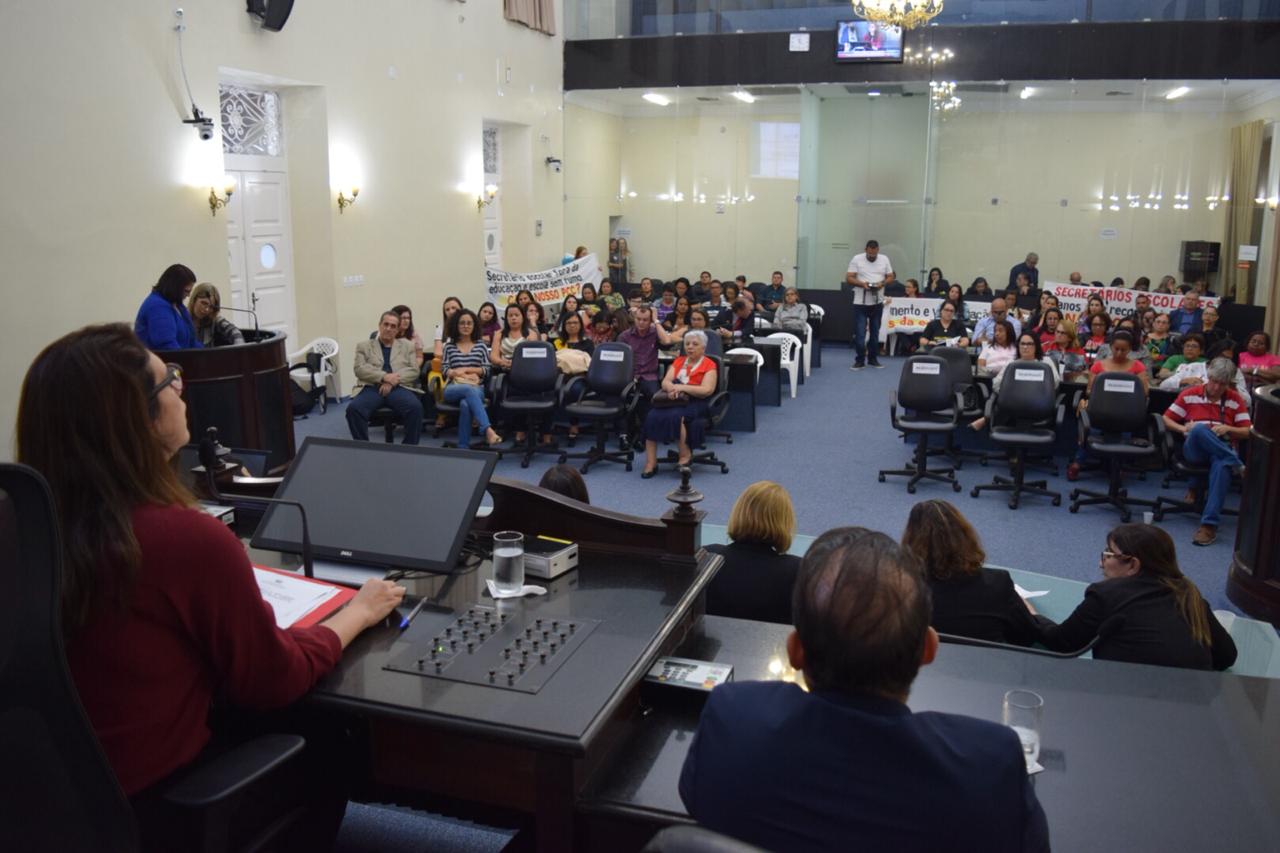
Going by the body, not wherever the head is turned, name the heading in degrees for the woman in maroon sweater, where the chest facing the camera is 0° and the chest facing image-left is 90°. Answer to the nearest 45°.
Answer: approximately 225°

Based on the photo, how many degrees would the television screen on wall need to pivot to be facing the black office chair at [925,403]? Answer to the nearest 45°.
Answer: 0° — it already faces it

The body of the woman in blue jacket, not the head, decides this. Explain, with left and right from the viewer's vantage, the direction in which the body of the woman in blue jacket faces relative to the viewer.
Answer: facing to the right of the viewer

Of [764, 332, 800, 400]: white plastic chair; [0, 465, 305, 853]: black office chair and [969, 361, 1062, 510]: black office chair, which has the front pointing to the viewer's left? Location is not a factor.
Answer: the white plastic chair

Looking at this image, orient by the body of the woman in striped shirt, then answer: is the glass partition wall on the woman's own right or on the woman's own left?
on the woman's own left

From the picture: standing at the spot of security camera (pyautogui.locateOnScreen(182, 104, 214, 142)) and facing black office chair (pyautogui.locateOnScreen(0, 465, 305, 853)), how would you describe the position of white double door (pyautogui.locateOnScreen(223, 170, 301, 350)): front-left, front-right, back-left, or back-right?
back-left

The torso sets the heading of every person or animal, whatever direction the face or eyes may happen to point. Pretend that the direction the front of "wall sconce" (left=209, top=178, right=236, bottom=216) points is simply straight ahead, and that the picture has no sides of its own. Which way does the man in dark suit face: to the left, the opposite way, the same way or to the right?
to the left

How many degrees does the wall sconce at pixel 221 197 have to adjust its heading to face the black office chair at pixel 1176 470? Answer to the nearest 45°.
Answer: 0° — it already faces it

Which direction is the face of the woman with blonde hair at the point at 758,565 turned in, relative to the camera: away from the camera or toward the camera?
away from the camera

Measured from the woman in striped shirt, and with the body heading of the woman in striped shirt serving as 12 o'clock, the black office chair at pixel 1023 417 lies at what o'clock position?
The black office chair is roughly at 10 o'clock from the woman in striped shirt.
